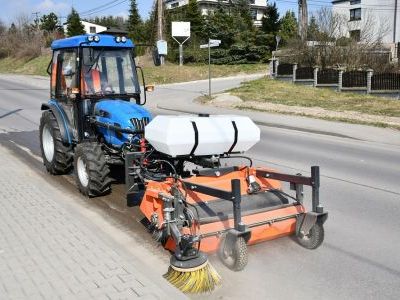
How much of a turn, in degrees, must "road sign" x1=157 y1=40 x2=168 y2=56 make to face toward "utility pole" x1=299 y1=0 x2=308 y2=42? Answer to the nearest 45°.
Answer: approximately 45° to its left

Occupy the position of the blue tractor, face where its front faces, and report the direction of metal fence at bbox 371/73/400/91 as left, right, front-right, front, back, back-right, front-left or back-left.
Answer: left

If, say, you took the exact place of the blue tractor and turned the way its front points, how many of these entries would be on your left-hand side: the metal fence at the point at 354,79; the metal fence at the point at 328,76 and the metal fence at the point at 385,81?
3

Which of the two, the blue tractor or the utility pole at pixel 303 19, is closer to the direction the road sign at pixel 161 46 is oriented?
the blue tractor

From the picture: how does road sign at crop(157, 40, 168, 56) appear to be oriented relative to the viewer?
toward the camera

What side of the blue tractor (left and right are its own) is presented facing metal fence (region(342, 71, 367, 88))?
left

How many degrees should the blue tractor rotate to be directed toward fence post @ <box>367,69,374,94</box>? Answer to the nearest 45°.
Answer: approximately 90° to its left

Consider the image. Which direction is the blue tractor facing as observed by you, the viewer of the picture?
facing the viewer and to the right of the viewer

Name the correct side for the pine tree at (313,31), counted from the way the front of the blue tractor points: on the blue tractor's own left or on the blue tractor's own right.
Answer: on the blue tractor's own left

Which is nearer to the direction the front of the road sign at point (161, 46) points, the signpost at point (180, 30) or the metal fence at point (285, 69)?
the metal fence

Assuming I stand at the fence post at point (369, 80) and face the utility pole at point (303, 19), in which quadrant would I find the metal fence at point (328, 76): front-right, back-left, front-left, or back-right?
front-left

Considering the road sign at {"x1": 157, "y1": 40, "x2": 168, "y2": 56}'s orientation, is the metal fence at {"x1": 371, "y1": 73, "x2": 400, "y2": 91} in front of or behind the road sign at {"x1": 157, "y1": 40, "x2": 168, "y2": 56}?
in front

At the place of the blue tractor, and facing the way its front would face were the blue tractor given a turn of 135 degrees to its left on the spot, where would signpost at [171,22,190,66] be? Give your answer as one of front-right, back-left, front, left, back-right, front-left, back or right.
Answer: front

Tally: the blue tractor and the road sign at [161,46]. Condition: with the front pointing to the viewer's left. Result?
0
